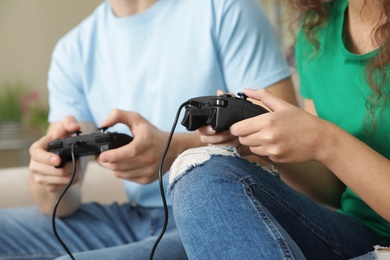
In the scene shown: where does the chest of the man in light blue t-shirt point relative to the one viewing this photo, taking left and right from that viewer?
facing the viewer and to the left of the viewer

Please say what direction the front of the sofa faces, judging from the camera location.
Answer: facing the viewer

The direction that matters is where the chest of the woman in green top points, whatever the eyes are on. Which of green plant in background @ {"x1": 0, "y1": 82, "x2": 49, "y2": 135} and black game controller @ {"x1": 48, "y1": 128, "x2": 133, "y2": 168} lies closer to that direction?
the black game controller

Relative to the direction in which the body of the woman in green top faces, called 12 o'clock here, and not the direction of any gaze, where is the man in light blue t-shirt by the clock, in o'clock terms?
The man in light blue t-shirt is roughly at 3 o'clock from the woman in green top.

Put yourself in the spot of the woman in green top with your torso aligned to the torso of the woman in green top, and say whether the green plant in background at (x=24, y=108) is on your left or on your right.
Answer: on your right

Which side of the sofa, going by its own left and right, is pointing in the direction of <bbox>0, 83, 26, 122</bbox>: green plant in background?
back

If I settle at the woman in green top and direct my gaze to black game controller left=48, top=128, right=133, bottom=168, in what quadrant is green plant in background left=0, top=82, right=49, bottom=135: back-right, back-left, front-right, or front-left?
front-right

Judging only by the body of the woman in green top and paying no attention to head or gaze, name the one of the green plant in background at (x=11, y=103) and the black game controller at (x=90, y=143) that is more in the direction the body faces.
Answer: the black game controller
